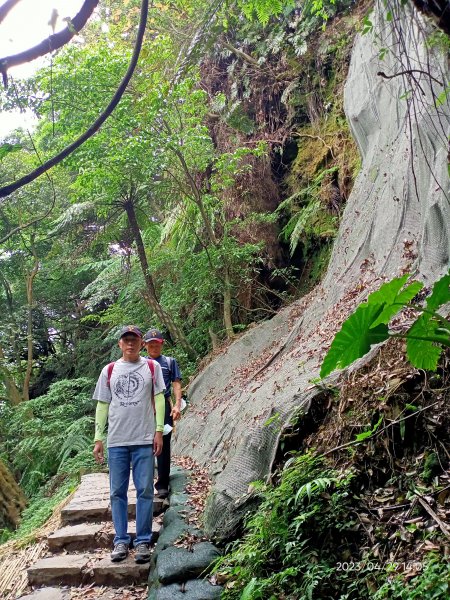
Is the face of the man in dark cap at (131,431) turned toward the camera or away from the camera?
toward the camera

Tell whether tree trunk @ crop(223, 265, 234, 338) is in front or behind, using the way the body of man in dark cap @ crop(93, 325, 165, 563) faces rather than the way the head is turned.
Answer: behind

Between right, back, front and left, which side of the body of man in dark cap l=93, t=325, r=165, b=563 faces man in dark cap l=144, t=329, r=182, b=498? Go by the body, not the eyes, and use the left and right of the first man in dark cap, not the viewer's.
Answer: back

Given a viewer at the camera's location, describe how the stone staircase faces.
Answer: facing the viewer

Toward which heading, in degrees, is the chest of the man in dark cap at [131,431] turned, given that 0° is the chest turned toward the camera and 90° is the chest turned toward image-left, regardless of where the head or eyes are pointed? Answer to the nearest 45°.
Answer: approximately 0°

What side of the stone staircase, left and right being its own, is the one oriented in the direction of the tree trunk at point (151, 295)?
back

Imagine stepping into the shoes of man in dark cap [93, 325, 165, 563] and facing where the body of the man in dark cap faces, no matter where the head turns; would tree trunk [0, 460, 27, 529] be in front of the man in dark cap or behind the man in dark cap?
behind

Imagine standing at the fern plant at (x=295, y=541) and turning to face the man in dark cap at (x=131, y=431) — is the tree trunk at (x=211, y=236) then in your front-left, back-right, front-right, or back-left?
front-right
